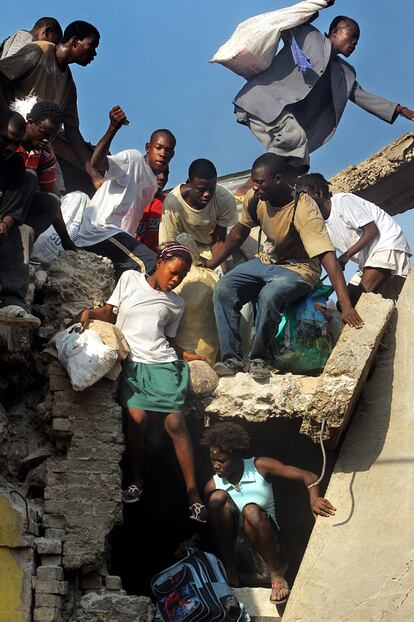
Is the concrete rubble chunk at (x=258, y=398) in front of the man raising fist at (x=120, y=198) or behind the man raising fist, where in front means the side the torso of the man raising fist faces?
in front

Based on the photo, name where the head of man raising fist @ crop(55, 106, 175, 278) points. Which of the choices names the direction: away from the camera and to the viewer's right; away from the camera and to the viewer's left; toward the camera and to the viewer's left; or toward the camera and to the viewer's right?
toward the camera and to the viewer's right

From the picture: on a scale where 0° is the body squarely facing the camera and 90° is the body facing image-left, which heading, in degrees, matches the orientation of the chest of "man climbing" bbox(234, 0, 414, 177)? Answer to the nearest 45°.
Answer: approximately 315°

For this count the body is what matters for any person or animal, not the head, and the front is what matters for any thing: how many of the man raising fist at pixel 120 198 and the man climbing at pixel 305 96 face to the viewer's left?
0

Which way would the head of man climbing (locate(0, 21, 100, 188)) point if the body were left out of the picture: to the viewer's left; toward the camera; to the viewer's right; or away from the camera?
to the viewer's right
